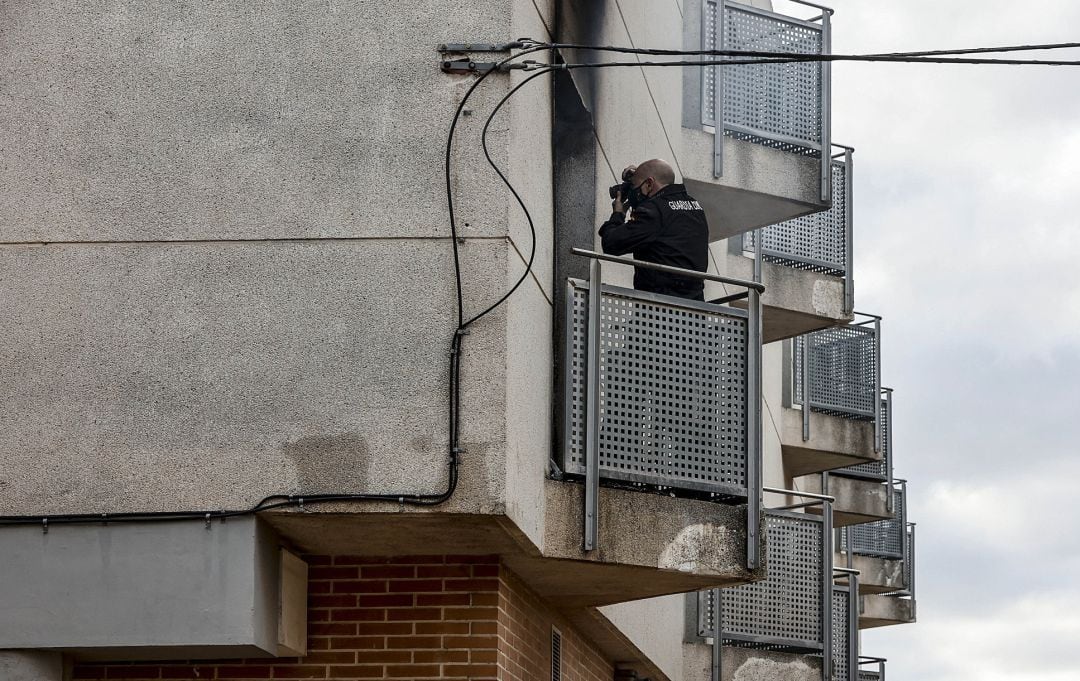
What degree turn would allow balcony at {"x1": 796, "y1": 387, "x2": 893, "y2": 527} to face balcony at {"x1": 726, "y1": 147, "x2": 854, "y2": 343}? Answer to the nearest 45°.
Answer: approximately 90° to its right

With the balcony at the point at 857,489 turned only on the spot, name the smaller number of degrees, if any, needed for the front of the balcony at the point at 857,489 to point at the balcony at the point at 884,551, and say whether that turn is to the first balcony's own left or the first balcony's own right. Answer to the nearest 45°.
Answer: approximately 90° to the first balcony's own left

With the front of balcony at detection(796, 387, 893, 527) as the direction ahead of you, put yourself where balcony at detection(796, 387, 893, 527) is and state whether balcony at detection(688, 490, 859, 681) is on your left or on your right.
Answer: on your right

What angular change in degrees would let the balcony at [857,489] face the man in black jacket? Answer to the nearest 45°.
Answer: approximately 90° to its right

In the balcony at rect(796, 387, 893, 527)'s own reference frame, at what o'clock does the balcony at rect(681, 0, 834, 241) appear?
the balcony at rect(681, 0, 834, 241) is roughly at 3 o'clock from the balcony at rect(796, 387, 893, 527).

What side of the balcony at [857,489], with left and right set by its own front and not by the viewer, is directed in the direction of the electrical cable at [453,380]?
right
